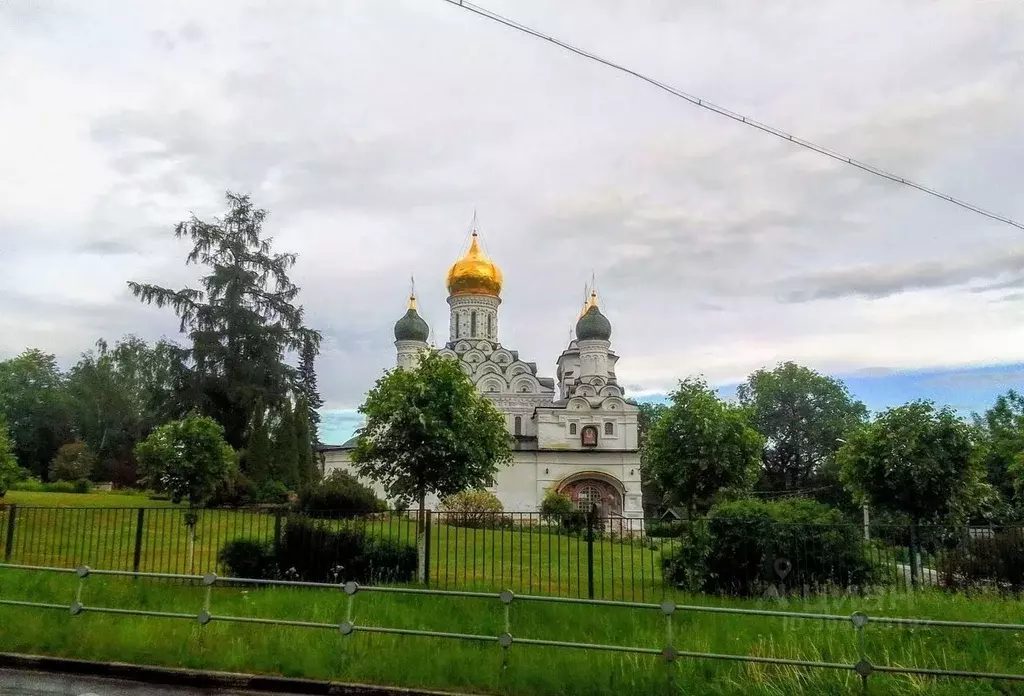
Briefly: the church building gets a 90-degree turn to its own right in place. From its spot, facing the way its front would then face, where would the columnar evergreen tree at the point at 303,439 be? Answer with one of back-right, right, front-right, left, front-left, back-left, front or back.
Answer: front-left

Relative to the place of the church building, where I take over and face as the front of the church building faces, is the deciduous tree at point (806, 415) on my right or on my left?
on my left

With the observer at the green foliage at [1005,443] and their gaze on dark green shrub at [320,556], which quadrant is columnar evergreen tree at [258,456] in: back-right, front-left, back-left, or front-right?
front-right

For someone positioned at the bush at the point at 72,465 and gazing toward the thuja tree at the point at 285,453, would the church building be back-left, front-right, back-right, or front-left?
front-left

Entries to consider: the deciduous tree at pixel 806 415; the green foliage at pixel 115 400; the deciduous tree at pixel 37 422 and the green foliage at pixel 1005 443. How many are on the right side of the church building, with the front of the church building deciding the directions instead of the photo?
2

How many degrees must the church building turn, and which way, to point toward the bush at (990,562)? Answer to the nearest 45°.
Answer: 0° — it already faces it

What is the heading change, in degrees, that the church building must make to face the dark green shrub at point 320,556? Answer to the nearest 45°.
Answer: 0° — it already faces it

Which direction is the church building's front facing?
toward the camera

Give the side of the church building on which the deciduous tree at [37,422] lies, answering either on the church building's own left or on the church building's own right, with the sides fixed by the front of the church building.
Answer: on the church building's own right

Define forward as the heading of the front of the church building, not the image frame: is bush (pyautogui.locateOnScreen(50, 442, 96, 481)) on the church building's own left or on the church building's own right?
on the church building's own right

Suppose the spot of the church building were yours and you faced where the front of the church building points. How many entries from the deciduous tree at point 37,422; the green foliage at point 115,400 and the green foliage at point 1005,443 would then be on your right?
2

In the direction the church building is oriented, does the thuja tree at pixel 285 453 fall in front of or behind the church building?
in front

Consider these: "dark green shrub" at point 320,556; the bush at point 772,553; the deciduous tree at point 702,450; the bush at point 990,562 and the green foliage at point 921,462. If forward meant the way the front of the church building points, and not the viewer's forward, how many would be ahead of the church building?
5
